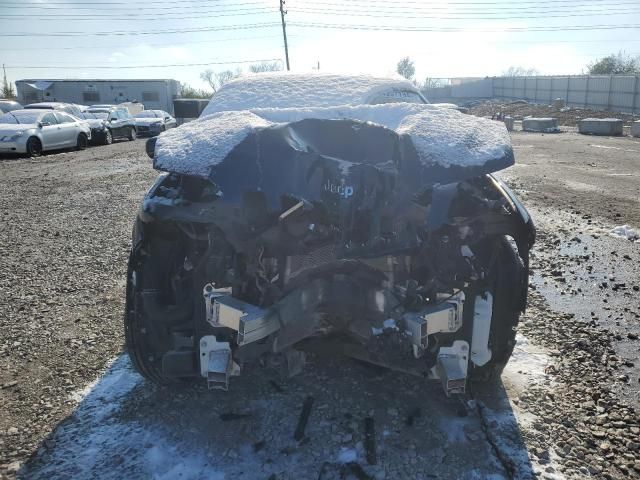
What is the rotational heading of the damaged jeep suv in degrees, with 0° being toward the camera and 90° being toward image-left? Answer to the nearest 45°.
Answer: approximately 0°

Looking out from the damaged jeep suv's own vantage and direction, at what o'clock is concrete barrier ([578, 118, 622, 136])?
The concrete barrier is roughly at 7 o'clock from the damaged jeep suv.

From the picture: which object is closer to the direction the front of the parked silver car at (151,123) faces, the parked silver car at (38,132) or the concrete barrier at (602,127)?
the parked silver car

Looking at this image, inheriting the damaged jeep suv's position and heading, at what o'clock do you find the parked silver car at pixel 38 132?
The parked silver car is roughly at 5 o'clock from the damaged jeep suv.

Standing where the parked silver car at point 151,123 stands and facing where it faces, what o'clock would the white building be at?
The white building is roughly at 4 o'clock from the parked silver car.

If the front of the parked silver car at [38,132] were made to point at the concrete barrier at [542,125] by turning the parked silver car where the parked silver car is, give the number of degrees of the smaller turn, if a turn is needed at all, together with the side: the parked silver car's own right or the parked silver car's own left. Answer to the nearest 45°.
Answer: approximately 135° to the parked silver car's own left
